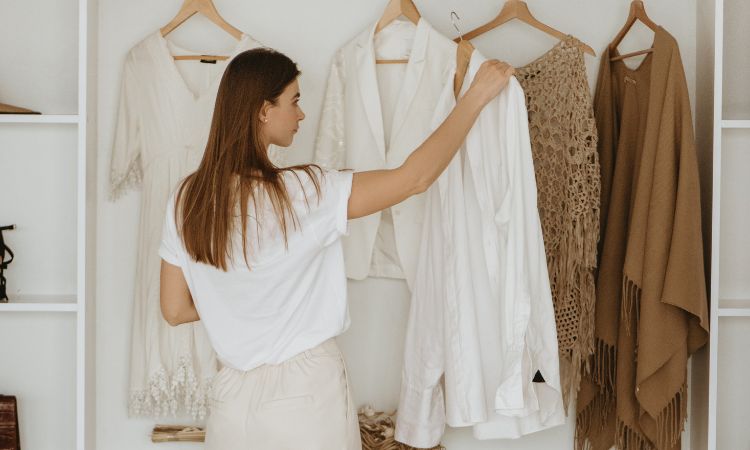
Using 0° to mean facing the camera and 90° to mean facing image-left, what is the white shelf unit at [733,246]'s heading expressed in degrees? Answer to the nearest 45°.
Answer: approximately 0°

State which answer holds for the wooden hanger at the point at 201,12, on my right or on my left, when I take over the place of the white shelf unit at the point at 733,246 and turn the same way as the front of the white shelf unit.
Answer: on my right

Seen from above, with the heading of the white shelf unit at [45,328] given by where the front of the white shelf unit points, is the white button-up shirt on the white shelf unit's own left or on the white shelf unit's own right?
on the white shelf unit's own left

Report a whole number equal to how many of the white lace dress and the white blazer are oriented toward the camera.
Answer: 2

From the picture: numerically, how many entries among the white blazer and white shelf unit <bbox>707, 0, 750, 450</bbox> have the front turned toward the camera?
2

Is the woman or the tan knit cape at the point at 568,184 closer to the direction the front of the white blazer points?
the woman

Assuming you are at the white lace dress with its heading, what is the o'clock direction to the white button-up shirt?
The white button-up shirt is roughly at 10 o'clock from the white lace dress.

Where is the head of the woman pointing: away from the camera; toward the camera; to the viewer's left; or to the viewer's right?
to the viewer's right

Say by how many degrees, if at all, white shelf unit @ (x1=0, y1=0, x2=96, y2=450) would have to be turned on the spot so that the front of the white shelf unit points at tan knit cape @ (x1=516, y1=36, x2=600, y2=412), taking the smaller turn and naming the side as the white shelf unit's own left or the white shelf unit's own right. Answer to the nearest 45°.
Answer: approximately 45° to the white shelf unit's own left

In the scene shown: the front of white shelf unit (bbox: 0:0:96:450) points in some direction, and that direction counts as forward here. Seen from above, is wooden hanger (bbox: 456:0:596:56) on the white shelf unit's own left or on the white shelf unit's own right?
on the white shelf unit's own left
